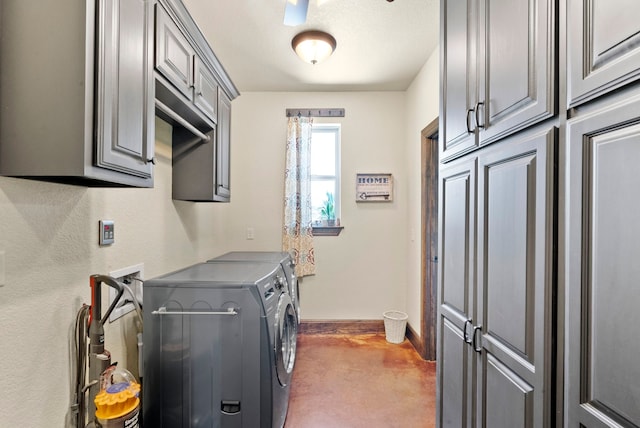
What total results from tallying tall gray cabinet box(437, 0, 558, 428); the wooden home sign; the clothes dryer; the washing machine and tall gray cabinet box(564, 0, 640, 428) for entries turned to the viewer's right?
2

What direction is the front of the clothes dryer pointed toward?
to the viewer's right

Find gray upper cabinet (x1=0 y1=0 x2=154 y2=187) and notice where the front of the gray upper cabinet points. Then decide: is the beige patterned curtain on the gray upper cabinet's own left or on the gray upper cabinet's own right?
on the gray upper cabinet's own left

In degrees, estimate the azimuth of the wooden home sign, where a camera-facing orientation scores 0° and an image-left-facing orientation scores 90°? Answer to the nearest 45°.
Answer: approximately 0°

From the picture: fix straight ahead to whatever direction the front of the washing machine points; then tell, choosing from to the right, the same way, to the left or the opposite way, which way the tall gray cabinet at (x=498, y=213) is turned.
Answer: the opposite way

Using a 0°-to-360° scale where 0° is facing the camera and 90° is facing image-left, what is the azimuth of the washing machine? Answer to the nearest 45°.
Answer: approximately 270°
